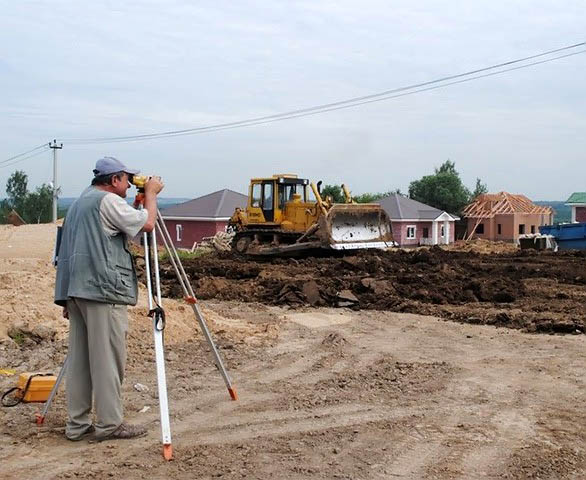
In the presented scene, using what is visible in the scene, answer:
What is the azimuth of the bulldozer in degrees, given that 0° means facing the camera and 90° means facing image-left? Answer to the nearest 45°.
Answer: approximately 315°

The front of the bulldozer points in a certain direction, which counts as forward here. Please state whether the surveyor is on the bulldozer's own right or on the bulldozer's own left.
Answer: on the bulldozer's own right

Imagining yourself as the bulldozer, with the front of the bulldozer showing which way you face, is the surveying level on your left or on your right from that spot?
on your right

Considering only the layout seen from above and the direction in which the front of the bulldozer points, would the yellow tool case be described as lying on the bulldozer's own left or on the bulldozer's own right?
on the bulldozer's own right
